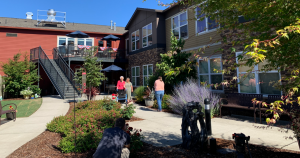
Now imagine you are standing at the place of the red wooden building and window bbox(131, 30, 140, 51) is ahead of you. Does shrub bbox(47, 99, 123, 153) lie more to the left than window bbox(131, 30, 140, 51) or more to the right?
right

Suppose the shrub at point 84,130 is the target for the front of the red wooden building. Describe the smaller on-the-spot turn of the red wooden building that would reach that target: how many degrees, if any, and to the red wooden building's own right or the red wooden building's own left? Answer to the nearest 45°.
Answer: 0° — it already faces it

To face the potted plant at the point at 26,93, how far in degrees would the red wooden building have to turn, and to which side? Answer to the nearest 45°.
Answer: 0° — it already faces it

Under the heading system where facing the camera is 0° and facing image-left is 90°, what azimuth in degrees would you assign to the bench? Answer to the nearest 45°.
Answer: approximately 45°

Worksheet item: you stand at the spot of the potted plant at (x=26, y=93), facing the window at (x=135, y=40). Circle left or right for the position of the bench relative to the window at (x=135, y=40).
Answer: right

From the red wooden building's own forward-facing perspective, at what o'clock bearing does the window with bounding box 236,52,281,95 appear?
The window is roughly at 11 o'clock from the red wooden building.

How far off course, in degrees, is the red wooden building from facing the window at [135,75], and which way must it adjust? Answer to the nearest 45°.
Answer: approximately 45° to its left

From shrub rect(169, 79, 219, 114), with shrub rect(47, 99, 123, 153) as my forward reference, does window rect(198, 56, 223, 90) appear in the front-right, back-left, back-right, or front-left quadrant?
back-right
